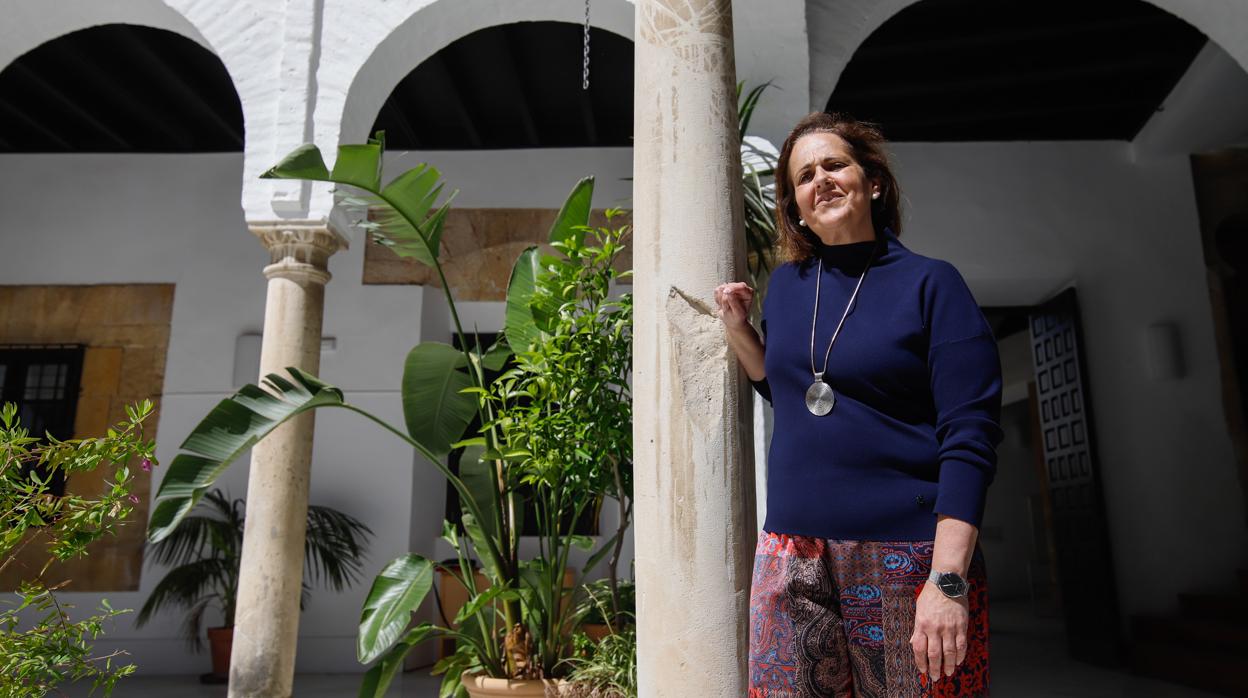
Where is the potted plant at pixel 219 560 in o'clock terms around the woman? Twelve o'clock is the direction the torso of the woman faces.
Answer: The potted plant is roughly at 3 o'clock from the woman.

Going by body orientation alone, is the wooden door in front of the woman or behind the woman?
behind

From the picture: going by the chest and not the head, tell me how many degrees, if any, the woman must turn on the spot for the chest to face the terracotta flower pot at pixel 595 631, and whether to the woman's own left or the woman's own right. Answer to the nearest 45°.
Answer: approximately 90° to the woman's own right

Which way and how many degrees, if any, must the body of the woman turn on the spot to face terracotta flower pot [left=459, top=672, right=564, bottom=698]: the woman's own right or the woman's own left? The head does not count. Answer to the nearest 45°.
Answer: approximately 90° to the woman's own right

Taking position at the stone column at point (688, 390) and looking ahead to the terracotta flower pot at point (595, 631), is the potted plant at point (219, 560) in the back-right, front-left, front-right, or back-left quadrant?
front-left

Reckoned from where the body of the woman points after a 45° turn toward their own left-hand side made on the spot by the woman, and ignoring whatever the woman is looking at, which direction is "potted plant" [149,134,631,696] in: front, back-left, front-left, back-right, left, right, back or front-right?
back-right

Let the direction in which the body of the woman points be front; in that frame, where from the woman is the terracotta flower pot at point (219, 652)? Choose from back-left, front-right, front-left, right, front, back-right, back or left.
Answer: right

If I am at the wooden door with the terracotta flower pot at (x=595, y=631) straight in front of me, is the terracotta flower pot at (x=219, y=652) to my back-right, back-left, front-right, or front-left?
front-right

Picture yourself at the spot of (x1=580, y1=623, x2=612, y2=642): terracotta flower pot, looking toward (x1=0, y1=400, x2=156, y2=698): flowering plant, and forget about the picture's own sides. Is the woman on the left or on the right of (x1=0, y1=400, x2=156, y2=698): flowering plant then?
left

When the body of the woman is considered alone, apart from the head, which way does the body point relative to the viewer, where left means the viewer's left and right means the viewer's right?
facing the viewer and to the left of the viewer

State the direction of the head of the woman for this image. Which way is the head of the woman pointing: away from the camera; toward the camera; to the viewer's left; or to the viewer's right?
toward the camera

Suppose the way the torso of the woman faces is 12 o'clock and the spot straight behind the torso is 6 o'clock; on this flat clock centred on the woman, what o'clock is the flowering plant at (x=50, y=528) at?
The flowering plant is roughly at 2 o'clock from the woman.
